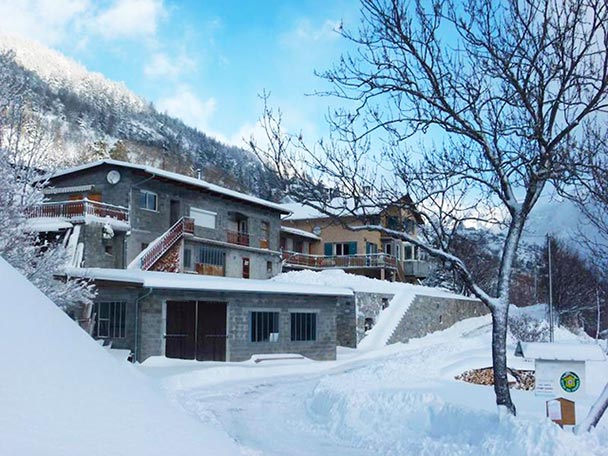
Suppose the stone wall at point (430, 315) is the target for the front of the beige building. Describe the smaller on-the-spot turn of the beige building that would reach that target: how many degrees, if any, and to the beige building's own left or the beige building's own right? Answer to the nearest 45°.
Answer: approximately 45° to the beige building's own left

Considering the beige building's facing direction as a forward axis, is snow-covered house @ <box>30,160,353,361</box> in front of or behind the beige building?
in front

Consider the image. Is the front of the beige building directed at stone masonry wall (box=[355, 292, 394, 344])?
yes

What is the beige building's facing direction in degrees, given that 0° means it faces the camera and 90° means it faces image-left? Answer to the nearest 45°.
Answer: approximately 0°
